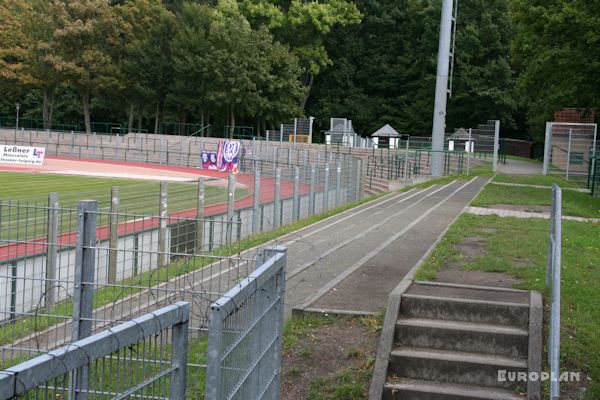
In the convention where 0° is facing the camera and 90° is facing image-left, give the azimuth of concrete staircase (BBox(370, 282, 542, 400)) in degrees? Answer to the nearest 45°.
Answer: approximately 0°

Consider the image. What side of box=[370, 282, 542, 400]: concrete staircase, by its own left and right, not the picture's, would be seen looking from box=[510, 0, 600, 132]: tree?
back

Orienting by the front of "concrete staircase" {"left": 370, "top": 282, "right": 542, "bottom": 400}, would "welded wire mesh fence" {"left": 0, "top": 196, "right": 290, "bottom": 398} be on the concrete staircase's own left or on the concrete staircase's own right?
on the concrete staircase's own right

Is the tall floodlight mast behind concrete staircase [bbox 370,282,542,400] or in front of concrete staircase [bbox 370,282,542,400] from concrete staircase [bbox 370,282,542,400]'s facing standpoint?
behind

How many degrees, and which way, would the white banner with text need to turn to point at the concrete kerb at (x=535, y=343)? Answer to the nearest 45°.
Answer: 0° — it already faces it

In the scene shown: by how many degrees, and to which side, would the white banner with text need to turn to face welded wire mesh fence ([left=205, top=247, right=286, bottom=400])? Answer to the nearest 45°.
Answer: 0° — it already faces it

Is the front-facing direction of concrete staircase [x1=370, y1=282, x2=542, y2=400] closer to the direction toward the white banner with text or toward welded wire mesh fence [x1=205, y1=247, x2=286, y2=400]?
the welded wire mesh fence

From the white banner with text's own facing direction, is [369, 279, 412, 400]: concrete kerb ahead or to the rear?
ahead

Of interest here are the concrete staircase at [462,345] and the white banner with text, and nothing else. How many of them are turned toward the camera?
2

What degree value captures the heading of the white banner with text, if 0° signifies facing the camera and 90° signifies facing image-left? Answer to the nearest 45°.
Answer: approximately 0°

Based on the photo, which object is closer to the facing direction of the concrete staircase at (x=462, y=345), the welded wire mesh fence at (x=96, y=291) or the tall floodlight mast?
the welded wire mesh fence

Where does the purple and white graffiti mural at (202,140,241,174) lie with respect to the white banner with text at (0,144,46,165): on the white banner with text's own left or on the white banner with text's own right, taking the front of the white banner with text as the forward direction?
on the white banner with text's own left

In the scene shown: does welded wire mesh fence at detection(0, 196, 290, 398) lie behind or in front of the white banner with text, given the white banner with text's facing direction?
in front
